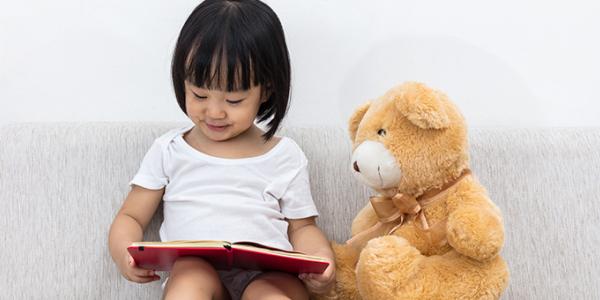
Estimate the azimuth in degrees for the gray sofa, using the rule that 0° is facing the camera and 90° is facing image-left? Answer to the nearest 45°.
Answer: approximately 0°

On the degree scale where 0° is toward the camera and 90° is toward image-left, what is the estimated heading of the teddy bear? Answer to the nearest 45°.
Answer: approximately 45°

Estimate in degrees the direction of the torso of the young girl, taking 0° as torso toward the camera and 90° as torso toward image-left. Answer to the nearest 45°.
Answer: approximately 0°
